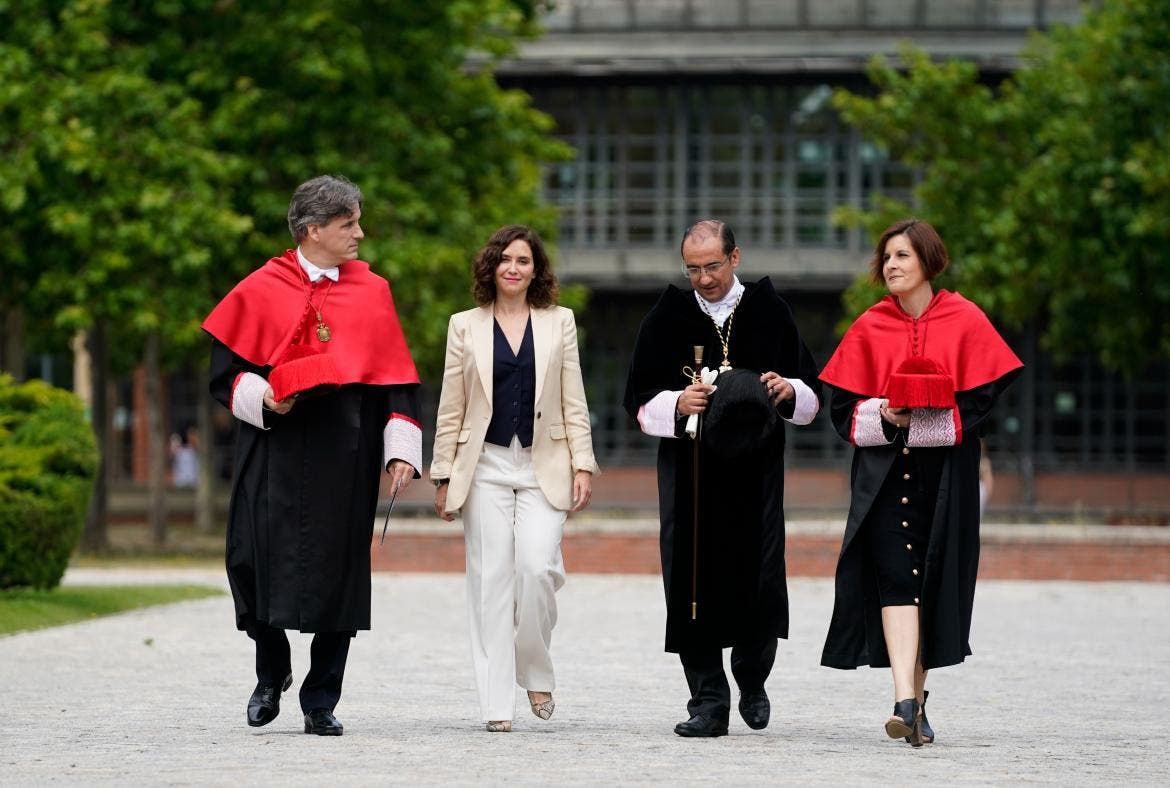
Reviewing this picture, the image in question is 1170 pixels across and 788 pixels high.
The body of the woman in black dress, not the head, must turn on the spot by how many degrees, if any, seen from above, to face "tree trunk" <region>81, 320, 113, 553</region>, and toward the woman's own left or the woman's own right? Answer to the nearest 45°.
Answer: approximately 135° to the woman's own right

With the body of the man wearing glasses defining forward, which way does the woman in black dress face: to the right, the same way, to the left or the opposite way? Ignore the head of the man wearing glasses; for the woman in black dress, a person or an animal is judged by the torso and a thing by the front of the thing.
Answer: the same way

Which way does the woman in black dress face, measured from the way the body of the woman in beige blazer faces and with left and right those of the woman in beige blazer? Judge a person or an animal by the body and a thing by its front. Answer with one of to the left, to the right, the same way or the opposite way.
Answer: the same way

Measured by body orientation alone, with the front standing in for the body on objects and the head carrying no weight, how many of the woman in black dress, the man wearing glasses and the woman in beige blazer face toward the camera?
3

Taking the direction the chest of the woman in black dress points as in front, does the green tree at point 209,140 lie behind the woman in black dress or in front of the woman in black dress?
behind

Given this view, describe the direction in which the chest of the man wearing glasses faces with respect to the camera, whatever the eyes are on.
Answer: toward the camera

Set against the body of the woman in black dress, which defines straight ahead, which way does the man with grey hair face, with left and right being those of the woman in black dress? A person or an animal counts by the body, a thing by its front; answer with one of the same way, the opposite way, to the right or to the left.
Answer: the same way

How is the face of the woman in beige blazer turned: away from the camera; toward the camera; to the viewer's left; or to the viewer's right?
toward the camera

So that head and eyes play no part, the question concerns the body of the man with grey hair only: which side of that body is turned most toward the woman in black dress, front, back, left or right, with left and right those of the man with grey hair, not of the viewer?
left

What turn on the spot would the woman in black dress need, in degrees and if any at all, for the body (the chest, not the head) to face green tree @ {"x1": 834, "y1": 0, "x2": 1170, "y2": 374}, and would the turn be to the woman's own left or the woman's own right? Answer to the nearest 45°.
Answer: approximately 180°

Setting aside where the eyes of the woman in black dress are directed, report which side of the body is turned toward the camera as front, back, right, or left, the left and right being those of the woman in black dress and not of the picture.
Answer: front

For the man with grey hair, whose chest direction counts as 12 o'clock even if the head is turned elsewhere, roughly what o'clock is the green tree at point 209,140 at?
The green tree is roughly at 6 o'clock from the man with grey hair.

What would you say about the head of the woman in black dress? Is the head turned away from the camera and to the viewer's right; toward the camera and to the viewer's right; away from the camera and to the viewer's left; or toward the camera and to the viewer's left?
toward the camera and to the viewer's left

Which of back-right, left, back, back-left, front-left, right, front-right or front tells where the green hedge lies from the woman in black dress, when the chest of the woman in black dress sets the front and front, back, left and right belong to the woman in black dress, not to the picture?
back-right

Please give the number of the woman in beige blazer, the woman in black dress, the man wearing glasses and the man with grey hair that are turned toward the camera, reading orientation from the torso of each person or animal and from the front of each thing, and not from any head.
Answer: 4

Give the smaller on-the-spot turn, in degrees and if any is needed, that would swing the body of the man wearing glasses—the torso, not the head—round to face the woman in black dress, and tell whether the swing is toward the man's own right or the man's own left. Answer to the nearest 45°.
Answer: approximately 90° to the man's own left

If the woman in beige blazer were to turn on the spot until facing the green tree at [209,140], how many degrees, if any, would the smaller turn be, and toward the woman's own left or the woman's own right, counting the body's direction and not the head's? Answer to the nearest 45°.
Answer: approximately 180°

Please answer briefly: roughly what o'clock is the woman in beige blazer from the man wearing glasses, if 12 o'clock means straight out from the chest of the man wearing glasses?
The woman in beige blazer is roughly at 3 o'clock from the man wearing glasses.
